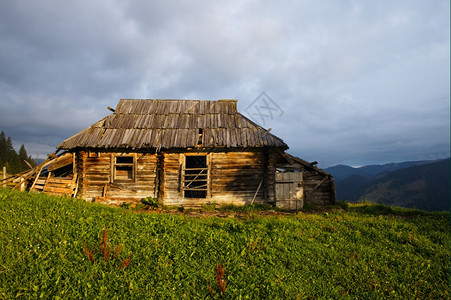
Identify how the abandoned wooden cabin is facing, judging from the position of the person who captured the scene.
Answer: facing the viewer
